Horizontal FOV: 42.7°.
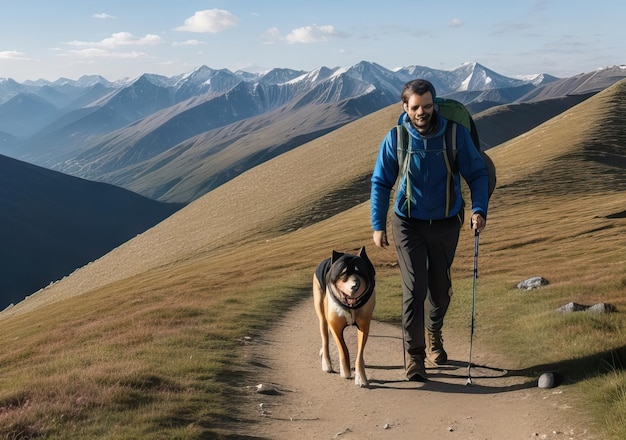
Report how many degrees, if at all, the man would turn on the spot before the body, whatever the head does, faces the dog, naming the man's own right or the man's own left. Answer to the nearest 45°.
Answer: approximately 90° to the man's own right

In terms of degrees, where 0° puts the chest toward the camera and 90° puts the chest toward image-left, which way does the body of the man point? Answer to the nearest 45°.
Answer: approximately 0°

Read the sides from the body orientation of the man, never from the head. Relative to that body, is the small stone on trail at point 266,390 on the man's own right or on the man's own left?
on the man's own right

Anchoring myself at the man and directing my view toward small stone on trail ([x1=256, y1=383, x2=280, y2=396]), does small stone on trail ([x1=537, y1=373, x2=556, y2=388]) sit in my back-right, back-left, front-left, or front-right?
back-left
